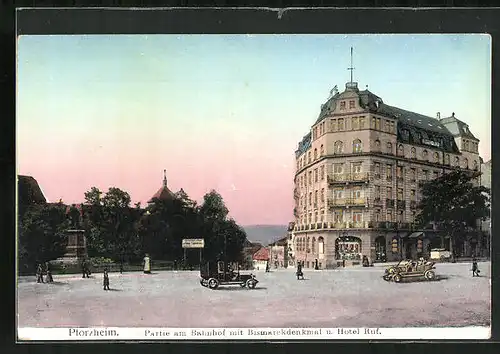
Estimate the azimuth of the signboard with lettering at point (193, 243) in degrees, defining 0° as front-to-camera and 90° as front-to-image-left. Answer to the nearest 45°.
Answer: approximately 0°

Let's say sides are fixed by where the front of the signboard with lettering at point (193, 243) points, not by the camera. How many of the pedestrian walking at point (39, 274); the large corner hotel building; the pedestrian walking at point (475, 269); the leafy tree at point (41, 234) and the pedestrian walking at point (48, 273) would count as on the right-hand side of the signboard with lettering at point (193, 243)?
3

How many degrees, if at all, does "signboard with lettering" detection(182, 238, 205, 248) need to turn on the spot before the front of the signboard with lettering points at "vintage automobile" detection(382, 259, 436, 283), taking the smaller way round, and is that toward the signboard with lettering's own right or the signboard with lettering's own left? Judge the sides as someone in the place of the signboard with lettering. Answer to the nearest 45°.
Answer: approximately 90° to the signboard with lettering's own left

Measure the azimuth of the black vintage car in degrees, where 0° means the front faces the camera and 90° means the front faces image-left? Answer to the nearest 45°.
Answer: approximately 270°

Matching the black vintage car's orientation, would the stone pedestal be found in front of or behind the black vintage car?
behind

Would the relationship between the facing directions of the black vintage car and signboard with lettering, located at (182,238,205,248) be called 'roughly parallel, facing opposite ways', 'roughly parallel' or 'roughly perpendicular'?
roughly perpendicular
